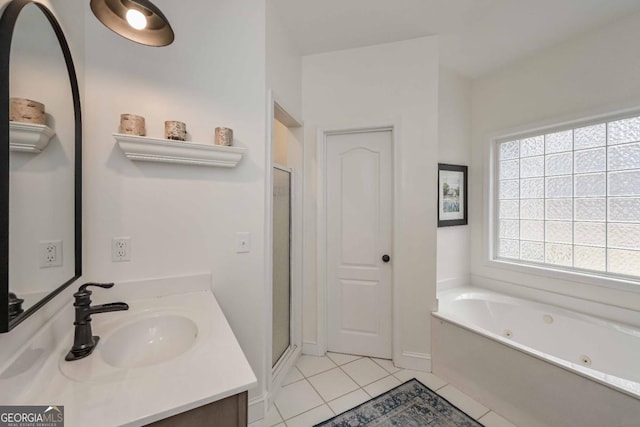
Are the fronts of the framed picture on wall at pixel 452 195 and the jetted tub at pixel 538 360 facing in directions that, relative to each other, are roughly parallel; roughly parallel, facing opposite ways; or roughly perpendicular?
roughly perpendicular

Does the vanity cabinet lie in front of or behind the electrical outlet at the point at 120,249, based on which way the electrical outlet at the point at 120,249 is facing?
in front

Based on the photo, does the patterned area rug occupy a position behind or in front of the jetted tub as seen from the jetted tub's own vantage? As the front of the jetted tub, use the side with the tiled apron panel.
in front

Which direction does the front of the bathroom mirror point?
to the viewer's right

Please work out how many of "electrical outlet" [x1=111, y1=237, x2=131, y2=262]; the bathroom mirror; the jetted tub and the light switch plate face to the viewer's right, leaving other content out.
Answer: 1

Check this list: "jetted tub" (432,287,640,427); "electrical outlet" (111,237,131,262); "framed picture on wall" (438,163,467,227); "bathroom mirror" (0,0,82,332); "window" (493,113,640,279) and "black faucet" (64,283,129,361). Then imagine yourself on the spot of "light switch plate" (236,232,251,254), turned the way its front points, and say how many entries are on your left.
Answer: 3

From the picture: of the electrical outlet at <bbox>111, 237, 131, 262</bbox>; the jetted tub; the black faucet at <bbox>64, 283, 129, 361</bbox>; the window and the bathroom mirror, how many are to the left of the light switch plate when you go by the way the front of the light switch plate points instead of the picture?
2

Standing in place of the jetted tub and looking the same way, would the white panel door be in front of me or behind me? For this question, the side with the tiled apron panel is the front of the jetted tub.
in front

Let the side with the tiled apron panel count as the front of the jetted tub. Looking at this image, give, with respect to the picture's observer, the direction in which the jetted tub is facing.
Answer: facing the viewer and to the left of the viewer
